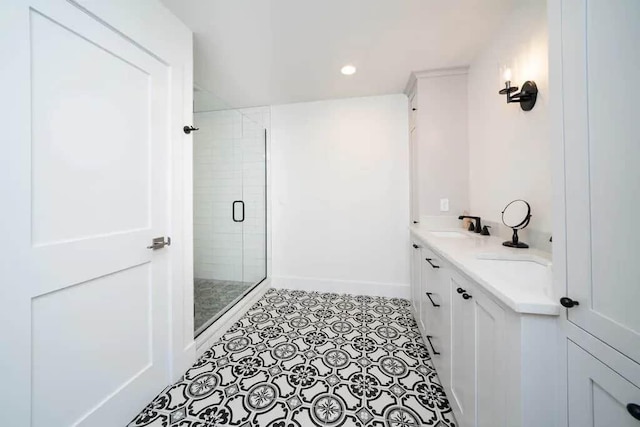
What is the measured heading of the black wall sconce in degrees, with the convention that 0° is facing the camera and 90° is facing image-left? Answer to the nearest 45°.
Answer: approximately 45°

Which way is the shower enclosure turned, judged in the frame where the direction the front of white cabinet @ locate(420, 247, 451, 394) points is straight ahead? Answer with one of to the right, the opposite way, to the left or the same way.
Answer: the opposite way

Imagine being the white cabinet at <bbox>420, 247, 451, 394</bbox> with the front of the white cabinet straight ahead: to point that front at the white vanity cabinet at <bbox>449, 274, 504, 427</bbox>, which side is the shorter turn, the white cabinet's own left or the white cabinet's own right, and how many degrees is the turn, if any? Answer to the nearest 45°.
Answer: approximately 90° to the white cabinet's own left

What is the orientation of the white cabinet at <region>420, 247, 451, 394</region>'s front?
to the viewer's left

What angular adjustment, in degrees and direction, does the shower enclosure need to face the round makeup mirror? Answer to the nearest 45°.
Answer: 0° — it already faces it

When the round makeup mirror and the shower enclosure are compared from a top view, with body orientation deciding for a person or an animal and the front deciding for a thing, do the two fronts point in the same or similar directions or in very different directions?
very different directions

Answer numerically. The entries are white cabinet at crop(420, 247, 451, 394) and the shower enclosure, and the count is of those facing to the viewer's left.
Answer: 1

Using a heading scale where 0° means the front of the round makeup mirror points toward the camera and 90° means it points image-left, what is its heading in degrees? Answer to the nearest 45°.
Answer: approximately 45°
